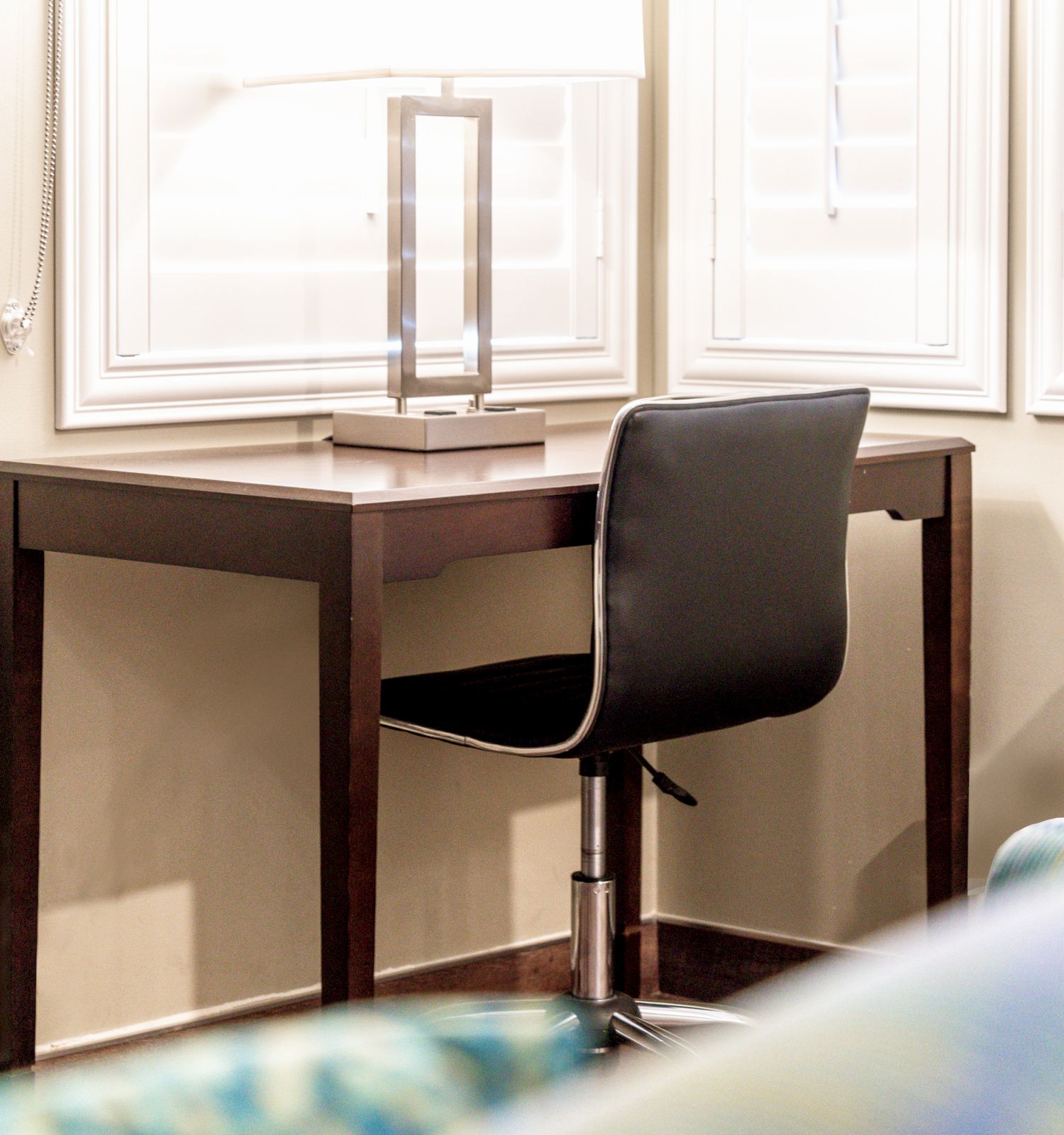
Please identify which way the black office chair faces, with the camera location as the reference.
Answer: facing away from the viewer and to the left of the viewer

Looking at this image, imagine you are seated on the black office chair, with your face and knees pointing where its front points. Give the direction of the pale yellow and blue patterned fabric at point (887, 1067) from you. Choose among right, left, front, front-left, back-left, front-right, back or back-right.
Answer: back-left

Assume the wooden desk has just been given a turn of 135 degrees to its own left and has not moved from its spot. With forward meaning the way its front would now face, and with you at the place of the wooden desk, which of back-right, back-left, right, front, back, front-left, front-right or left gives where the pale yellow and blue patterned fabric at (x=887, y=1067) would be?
back

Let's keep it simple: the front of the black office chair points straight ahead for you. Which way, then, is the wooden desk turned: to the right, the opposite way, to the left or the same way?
the opposite way

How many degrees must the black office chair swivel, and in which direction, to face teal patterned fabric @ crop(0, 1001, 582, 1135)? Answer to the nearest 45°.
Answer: approximately 135° to its left

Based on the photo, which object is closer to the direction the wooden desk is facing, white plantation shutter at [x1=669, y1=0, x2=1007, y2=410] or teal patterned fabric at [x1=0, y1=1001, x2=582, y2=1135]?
the teal patterned fabric

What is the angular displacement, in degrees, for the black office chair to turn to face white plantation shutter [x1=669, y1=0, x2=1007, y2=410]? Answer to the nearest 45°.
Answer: approximately 45° to its right

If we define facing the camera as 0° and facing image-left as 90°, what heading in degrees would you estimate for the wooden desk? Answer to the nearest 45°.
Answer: approximately 315°
